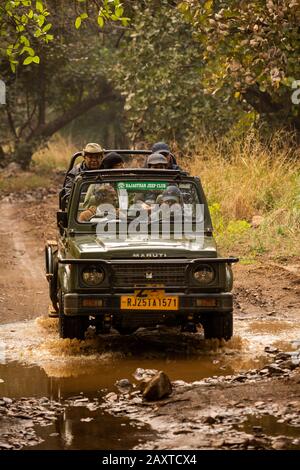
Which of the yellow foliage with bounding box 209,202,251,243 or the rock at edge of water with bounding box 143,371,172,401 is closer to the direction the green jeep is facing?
the rock at edge of water

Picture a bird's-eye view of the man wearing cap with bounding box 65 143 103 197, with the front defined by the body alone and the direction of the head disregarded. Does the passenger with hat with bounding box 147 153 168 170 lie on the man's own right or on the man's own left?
on the man's own left

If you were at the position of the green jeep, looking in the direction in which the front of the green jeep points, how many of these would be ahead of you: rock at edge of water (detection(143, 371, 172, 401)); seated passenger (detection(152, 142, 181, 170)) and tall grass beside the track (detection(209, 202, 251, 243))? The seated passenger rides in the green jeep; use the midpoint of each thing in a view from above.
1

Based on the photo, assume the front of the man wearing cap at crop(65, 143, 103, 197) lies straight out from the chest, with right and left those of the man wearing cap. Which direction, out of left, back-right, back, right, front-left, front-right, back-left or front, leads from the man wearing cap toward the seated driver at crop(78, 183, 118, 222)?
front

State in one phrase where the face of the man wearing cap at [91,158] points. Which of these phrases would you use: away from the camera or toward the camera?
toward the camera

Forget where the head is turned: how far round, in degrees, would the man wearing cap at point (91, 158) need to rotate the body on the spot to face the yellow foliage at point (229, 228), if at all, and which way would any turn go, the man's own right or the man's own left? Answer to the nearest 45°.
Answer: approximately 135° to the man's own left

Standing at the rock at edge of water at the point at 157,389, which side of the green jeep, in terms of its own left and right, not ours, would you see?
front

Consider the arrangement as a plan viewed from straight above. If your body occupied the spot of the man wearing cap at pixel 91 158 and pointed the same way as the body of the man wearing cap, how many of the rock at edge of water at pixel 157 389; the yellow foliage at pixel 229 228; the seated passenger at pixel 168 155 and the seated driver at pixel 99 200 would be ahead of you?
2

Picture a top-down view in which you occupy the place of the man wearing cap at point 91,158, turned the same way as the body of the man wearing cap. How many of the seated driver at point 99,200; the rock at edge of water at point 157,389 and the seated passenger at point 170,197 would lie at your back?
0

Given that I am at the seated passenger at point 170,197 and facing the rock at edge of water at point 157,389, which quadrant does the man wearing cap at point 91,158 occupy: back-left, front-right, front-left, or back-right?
back-right

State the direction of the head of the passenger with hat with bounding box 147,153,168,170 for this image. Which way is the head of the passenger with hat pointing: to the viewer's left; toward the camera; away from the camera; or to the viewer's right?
toward the camera

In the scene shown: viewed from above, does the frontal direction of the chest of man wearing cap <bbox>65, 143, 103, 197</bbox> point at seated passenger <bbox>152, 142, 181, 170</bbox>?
no

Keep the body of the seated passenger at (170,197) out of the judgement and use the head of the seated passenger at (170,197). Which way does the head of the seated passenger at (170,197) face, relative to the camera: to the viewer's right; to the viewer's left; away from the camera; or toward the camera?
toward the camera

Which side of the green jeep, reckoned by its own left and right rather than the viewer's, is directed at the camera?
front

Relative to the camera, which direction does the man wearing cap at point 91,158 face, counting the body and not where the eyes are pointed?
toward the camera

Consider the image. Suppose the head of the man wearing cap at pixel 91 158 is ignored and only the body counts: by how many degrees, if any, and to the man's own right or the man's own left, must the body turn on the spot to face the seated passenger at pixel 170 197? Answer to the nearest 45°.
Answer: approximately 45° to the man's own left
